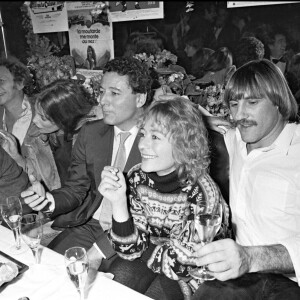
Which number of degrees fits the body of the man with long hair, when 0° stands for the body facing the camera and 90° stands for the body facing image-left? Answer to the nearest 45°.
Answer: approximately 45°

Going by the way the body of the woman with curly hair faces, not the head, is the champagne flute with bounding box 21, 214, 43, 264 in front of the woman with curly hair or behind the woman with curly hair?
in front

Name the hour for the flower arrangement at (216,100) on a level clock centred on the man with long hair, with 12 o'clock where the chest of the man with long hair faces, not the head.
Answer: The flower arrangement is roughly at 4 o'clock from the man with long hair.

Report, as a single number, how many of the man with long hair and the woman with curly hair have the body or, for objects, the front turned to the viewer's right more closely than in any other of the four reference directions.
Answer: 0

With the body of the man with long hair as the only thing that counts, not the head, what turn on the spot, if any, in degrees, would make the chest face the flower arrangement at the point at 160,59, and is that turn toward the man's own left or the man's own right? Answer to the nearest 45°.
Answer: approximately 90° to the man's own right

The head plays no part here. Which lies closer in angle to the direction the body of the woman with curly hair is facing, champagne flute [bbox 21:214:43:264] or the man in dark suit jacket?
the champagne flute

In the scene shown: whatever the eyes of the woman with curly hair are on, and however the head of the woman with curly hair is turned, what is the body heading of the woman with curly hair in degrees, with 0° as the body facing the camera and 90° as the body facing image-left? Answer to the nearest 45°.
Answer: approximately 45°

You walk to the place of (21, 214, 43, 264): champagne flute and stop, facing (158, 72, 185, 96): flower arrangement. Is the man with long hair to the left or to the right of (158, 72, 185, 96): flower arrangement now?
right

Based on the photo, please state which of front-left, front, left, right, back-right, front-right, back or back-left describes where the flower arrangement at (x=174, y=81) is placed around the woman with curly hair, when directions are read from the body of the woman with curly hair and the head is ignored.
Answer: back-right

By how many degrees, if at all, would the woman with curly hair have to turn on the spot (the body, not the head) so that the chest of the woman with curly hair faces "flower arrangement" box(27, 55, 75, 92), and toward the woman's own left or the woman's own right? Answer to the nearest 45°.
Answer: approximately 90° to the woman's own right
